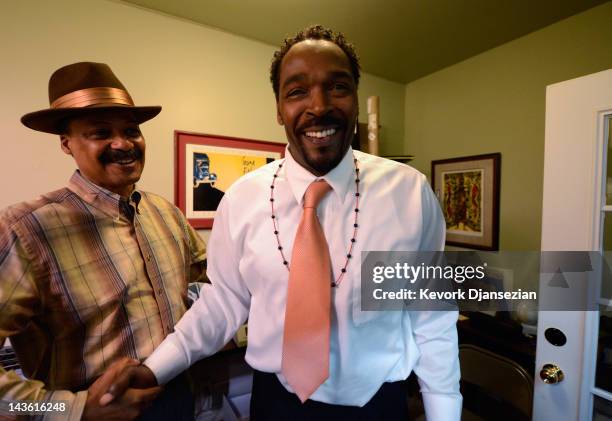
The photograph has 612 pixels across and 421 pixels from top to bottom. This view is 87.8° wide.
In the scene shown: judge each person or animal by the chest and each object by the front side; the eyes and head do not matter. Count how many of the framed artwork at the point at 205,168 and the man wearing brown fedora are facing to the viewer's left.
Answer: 0

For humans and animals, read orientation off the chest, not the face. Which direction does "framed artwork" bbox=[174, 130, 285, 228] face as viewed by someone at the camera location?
facing the viewer and to the right of the viewer

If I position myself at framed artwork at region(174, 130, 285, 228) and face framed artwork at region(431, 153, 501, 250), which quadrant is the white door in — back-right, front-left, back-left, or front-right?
front-right

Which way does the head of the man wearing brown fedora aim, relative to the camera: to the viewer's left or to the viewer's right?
to the viewer's right

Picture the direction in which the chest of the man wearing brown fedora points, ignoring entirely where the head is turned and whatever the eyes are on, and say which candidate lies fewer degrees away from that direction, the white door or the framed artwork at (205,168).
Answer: the white door

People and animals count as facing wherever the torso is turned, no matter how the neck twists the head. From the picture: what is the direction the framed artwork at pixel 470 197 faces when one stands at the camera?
facing the viewer and to the left of the viewer

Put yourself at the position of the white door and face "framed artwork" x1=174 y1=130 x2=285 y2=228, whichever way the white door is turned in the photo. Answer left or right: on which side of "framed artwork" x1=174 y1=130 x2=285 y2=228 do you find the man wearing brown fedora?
left

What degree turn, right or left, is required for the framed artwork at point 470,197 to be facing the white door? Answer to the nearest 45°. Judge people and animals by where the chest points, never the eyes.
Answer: approximately 45° to its left

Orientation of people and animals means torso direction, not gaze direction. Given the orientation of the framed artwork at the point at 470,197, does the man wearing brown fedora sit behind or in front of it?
in front

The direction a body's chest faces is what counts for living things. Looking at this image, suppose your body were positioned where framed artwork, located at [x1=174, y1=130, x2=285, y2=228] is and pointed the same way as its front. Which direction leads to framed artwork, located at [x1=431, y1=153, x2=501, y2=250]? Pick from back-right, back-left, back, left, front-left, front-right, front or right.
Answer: front-left

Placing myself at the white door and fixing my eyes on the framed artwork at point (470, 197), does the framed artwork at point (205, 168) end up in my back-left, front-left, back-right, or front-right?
front-left

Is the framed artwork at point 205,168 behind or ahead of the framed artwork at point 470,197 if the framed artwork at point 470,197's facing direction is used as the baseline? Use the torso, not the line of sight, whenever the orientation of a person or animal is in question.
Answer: ahead

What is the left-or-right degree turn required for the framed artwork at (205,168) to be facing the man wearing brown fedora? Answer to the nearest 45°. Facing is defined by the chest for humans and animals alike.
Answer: approximately 45° to its right

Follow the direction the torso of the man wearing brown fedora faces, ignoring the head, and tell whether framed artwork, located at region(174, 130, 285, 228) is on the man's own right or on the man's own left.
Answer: on the man's own left

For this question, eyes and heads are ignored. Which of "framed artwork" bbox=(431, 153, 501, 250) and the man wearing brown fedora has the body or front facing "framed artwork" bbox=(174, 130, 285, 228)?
"framed artwork" bbox=(431, 153, 501, 250)
